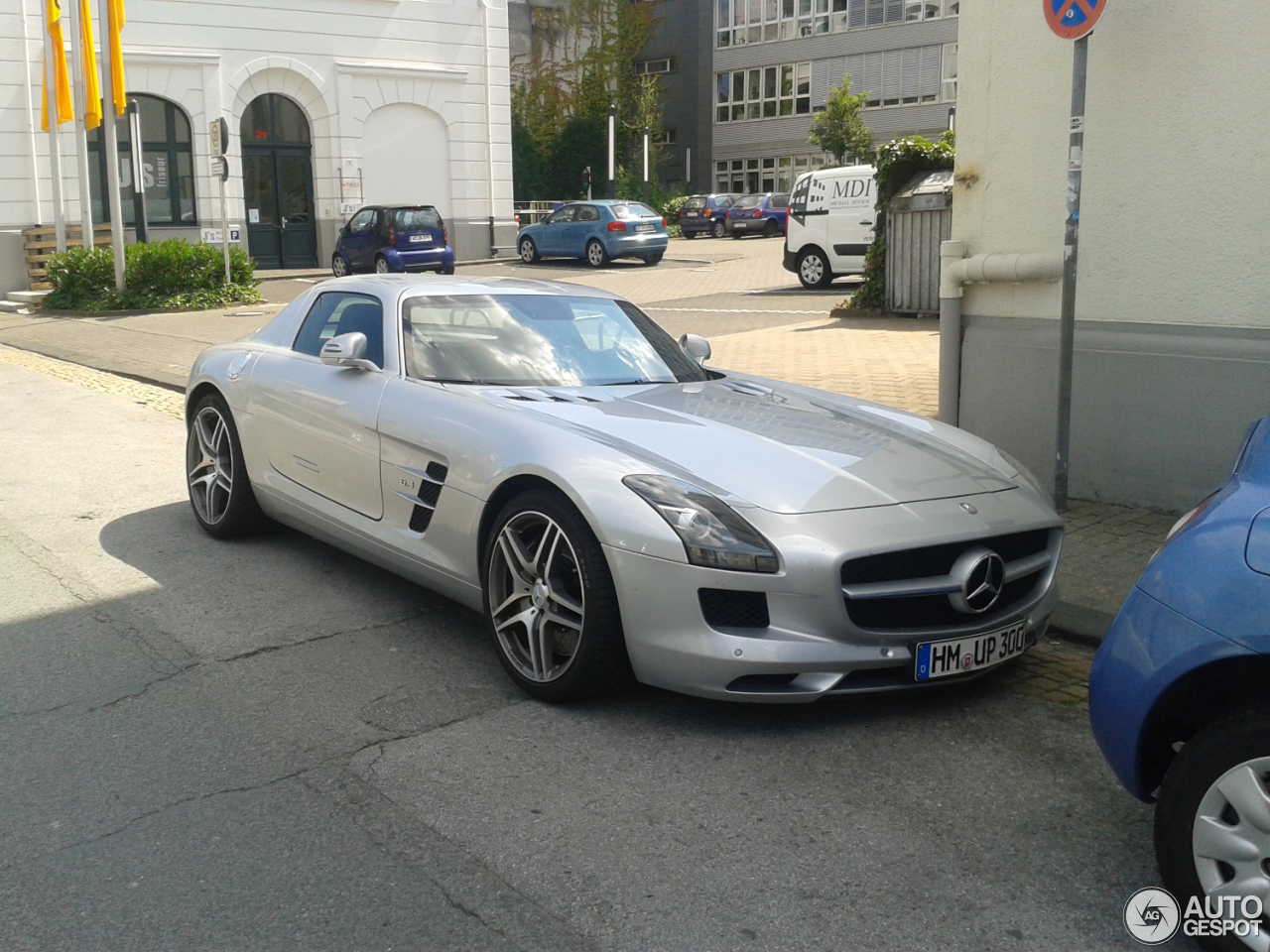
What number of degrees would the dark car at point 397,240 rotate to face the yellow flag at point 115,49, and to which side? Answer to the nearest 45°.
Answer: approximately 90° to its left

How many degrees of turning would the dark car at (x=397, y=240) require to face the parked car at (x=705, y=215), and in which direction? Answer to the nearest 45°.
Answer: approximately 90° to its right

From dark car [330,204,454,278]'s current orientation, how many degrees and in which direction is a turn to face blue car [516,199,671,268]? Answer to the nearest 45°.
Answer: approximately 90° to its right

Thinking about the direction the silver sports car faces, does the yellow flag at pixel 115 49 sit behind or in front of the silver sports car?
behind

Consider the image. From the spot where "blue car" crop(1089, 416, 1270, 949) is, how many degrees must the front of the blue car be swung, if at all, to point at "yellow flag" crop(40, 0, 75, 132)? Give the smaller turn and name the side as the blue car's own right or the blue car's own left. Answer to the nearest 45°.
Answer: approximately 135° to the blue car's own left

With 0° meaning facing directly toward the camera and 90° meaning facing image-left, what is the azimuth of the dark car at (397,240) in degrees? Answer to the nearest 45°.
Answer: approximately 135°

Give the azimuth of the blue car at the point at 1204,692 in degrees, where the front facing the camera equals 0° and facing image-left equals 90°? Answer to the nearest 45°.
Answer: approximately 270°

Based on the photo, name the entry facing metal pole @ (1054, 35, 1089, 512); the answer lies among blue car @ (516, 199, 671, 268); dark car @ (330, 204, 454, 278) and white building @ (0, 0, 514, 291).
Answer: the white building

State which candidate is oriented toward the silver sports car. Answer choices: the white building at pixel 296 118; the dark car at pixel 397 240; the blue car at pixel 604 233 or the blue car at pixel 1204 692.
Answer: the white building
